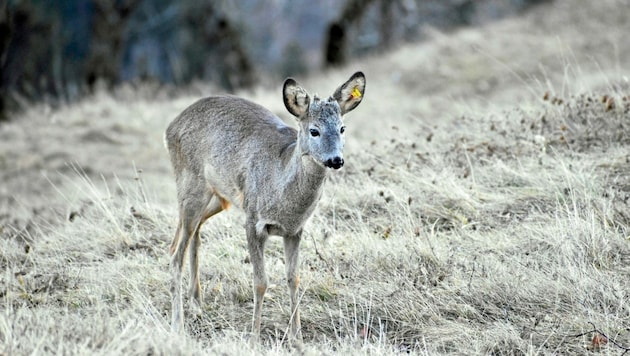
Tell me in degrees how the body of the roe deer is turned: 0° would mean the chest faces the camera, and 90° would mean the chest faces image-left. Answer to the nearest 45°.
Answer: approximately 315°

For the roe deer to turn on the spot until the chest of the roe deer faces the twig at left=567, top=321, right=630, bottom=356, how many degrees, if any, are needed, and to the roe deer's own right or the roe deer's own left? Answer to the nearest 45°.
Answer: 0° — it already faces it
